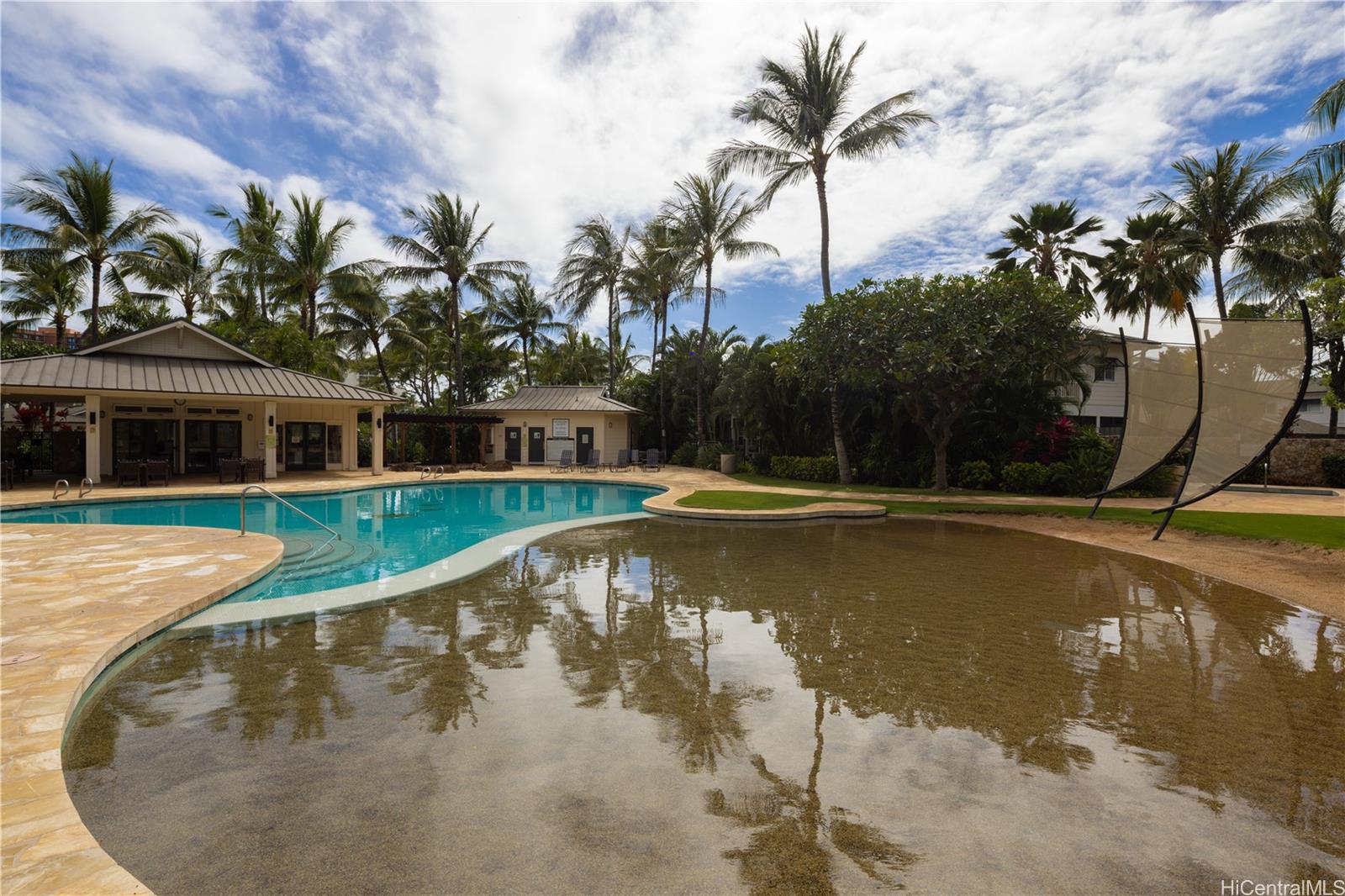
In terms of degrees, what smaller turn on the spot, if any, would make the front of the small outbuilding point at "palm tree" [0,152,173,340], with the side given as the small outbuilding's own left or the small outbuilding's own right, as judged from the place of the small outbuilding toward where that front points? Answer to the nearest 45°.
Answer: approximately 90° to the small outbuilding's own right

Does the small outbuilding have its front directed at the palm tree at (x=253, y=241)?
no

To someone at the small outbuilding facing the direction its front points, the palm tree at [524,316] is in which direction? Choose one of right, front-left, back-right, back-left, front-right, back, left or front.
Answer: back

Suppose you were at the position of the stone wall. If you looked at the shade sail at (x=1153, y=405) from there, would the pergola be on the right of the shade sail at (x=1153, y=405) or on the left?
right

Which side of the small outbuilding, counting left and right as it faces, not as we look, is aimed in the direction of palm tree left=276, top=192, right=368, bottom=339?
right

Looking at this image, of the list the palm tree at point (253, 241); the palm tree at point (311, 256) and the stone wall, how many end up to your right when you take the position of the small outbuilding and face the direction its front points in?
2

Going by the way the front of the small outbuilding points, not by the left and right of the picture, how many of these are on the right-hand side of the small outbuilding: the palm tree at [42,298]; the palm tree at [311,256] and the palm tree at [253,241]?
3

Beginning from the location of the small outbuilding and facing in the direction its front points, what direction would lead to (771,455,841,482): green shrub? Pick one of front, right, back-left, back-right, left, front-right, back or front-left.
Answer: front-left

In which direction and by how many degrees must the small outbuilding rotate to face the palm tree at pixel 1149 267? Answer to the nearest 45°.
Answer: approximately 45° to its left

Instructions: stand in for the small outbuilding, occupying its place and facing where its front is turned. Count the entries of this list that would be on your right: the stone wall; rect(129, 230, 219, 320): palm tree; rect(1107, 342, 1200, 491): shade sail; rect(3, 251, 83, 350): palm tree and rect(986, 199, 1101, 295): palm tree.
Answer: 2

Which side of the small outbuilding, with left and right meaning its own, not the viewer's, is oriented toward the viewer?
front

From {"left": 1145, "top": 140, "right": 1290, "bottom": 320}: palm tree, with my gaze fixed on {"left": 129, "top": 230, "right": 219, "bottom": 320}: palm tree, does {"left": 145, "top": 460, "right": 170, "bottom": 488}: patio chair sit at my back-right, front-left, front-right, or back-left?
front-left

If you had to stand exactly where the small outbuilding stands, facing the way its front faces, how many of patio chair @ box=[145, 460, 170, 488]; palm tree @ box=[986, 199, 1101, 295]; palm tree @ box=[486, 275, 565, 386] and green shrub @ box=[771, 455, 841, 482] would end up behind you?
1

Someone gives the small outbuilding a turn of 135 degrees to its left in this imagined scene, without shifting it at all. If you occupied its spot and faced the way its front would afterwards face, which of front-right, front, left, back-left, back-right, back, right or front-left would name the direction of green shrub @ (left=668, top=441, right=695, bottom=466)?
front-right

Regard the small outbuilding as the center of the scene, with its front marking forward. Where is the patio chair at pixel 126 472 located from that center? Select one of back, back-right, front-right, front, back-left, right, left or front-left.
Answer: front-right

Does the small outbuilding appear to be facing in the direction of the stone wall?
no

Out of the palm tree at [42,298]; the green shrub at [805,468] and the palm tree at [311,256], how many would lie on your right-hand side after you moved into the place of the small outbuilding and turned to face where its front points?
2

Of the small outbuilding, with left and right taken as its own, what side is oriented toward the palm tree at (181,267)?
right
